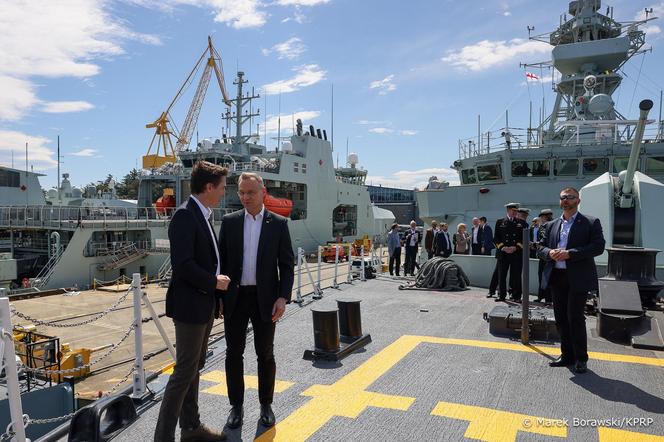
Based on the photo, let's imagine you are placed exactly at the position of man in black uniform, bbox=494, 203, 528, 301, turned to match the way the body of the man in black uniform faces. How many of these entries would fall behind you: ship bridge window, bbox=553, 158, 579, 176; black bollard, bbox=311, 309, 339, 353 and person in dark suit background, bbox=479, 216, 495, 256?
2

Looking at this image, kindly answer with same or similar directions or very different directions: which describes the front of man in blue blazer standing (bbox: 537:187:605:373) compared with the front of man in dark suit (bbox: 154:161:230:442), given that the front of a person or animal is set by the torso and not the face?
very different directions

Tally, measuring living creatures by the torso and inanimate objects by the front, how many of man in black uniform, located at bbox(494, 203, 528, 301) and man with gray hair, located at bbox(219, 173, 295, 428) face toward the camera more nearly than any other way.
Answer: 2

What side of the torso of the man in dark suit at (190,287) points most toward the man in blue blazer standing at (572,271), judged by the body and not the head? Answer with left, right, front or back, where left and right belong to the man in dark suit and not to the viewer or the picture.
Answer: front

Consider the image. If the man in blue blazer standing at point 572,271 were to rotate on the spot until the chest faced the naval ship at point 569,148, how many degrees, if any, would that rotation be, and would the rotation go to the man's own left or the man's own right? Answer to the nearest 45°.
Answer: approximately 135° to the man's own right

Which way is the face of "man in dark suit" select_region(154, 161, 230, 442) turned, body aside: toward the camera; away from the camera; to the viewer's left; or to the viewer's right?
to the viewer's right

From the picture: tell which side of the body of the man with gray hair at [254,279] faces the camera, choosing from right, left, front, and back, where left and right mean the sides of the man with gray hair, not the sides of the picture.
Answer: front

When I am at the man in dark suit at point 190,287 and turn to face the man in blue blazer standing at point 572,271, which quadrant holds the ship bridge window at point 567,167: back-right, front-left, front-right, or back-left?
front-left

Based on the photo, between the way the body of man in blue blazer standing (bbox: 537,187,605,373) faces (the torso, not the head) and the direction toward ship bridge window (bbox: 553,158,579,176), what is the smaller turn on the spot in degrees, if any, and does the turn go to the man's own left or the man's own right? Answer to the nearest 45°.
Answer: approximately 135° to the man's own right

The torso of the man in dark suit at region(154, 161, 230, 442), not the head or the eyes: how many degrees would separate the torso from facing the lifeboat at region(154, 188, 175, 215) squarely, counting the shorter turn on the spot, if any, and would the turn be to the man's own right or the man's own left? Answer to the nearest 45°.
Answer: approximately 90° to the man's own left

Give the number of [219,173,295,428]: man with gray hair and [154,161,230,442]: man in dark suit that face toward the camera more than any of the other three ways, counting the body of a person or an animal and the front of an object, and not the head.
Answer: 1
